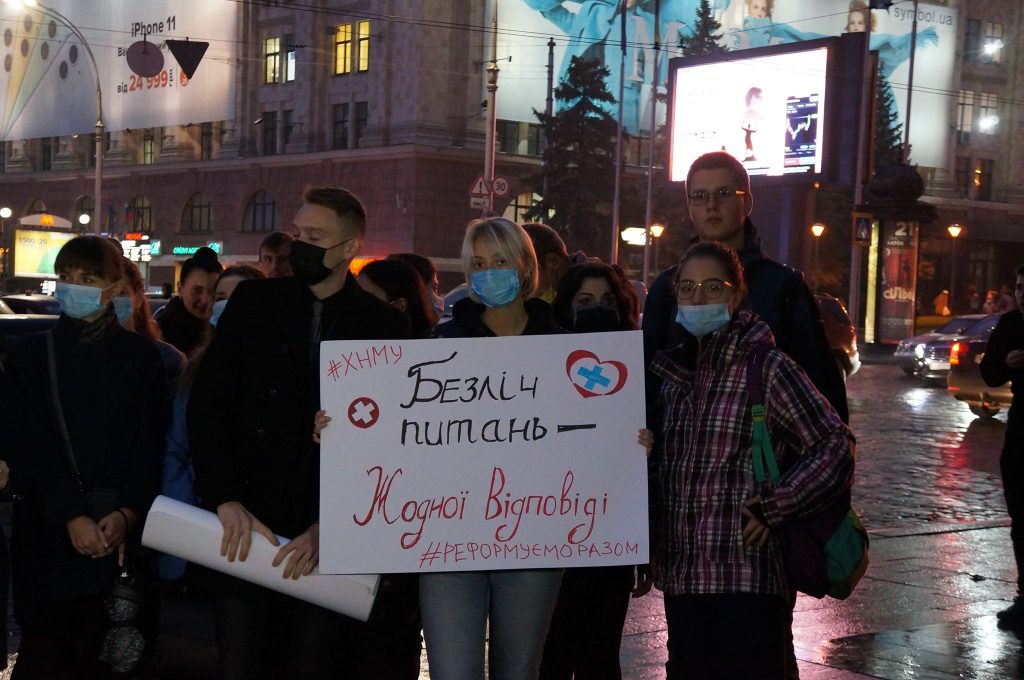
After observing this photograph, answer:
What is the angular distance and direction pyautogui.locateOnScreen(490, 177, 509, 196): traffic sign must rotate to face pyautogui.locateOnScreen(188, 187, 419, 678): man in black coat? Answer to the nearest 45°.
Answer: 0° — it already faces them

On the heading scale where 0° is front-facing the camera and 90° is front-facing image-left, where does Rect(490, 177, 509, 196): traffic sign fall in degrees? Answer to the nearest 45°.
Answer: approximately 0°

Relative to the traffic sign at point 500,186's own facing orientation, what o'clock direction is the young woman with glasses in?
The young woman with glasses is roughly at 12 o'clock from the traffic sign.

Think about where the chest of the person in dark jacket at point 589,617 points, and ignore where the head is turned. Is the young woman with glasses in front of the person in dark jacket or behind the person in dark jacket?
in front

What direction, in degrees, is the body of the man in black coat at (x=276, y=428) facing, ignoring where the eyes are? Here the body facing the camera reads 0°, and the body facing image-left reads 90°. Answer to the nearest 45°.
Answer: approximately 45°

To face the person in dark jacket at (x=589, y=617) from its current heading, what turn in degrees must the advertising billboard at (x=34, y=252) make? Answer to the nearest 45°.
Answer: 0° — it already faces them

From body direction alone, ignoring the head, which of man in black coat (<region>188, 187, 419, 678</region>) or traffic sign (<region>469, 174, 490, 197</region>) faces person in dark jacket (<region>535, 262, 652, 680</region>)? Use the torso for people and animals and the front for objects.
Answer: the traffic sign
